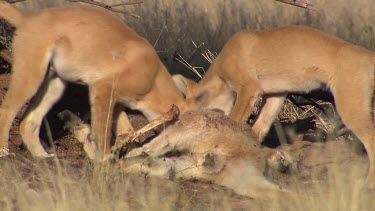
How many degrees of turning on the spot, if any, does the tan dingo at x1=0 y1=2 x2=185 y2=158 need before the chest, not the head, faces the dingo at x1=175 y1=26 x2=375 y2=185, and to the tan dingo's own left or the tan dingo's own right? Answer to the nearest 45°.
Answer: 0° — it already faces it

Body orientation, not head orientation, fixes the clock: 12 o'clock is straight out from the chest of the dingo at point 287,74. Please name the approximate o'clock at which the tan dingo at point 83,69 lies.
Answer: The tan dingo is roughly at 11 o'clock from the dingo.

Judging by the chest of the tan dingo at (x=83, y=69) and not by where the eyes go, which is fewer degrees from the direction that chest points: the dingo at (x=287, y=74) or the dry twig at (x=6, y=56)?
the dingo

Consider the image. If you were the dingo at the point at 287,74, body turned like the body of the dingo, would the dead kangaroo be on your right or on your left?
on your left

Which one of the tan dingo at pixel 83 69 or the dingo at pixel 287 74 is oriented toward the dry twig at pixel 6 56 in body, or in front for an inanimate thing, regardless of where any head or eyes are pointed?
the dingo

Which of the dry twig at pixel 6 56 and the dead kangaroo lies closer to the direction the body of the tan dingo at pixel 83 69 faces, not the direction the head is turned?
the dead kangaroo

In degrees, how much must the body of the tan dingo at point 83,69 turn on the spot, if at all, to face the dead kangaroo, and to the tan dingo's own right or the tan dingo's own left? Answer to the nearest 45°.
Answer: approximately 45° to the tan dingo's own right

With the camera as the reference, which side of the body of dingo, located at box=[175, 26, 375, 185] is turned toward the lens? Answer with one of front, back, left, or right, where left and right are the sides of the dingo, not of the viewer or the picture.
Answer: left

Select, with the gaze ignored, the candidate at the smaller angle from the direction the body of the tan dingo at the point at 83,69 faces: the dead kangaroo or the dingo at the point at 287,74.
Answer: the dingo

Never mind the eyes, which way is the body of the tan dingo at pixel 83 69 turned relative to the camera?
to the viewer's right

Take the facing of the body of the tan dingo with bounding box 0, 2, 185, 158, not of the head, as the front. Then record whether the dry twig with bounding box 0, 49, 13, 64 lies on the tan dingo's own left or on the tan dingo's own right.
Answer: on the tan dingo's own left

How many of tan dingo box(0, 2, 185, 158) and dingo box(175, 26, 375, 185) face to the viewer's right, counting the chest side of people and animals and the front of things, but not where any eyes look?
1

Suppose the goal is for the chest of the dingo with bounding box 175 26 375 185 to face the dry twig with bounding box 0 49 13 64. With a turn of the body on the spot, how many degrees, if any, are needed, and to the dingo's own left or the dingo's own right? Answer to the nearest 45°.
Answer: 0° — it already faces it
